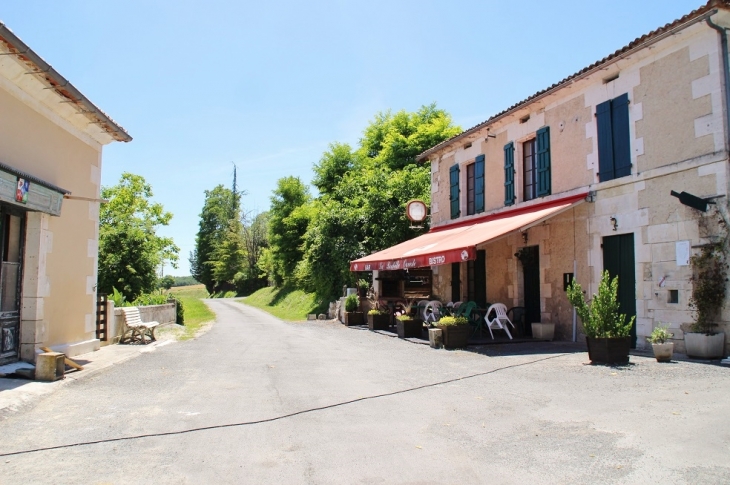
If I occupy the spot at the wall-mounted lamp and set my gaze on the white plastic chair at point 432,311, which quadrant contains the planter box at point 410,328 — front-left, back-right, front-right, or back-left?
front-left

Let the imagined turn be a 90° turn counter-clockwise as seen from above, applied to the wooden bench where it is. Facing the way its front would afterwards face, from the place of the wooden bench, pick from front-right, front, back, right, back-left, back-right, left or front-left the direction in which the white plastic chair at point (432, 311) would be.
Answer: front-right

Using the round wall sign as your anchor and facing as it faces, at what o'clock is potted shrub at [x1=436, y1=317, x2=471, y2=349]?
The potted shrub is roughly at 12 o'clock from the round wall sign.

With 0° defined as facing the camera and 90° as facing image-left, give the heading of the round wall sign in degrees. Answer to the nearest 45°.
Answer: approximately 0°

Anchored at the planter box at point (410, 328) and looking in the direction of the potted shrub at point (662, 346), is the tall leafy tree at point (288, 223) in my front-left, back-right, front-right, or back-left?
back-left

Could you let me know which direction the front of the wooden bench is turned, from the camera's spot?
facing the viewer and to the right of the viewer

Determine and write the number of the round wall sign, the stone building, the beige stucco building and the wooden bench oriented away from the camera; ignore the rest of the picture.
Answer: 0

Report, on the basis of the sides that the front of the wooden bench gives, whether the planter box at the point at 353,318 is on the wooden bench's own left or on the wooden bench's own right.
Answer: on the wooden bench's own left

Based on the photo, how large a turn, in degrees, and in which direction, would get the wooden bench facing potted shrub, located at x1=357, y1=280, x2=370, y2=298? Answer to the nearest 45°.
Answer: approximately 90° to its left

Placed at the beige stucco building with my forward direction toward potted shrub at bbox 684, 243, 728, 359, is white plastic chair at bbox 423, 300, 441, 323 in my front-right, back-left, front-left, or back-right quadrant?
front-left

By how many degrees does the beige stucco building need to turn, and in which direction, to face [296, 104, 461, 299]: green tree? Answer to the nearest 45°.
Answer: approximately 90° to its left

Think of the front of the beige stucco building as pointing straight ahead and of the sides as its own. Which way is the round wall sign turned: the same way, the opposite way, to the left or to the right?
to the right

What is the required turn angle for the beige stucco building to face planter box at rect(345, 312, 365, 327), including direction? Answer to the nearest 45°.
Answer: approximately 90° to its left

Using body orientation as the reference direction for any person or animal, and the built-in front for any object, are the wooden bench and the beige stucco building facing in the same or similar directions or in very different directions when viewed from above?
same or similar directions

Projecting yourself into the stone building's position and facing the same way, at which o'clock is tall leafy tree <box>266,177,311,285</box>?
The tall leafy tree is roughly at 3 o'clock from the stone building.

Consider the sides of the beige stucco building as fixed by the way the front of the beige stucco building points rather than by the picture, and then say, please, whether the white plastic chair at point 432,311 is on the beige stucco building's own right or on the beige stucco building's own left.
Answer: on the beige stucco building's own left

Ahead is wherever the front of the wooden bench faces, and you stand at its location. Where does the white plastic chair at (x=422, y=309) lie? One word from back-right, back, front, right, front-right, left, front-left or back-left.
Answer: front-left

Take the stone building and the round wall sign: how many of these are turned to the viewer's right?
0
